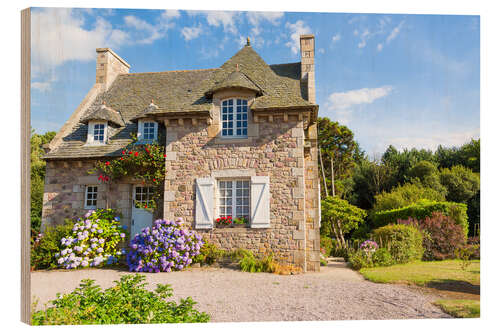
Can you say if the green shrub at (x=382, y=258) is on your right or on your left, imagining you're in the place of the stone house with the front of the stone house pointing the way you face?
on your left

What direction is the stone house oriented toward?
toward the camera

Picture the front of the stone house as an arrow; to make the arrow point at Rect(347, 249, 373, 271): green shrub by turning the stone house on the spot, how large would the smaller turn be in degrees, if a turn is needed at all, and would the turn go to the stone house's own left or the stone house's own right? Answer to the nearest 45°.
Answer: approximately 90° to the stone house's own left

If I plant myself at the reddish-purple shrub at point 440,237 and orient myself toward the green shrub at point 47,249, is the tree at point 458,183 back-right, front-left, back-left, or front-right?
back-right
